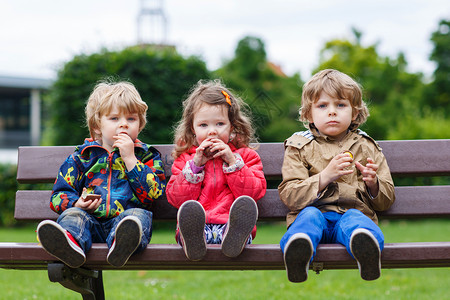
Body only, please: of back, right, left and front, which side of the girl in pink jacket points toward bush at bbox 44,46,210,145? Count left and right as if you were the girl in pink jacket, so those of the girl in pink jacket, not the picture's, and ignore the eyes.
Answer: back

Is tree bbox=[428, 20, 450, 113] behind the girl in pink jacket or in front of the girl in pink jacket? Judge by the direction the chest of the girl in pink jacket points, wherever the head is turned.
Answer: behind

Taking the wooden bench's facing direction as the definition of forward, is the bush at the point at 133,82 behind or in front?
behind

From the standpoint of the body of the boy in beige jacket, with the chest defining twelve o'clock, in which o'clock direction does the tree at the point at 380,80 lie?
The tree is roughly at 6 o'clock from the boy in beige jacket.

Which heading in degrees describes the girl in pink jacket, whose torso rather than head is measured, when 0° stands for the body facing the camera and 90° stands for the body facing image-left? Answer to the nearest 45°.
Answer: approximately 0°

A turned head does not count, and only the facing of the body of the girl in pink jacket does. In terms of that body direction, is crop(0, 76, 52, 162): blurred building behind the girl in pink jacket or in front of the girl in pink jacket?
behind

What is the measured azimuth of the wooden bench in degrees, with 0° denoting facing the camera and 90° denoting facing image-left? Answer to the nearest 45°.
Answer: approximately 0°

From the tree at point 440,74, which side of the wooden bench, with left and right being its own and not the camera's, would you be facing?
back

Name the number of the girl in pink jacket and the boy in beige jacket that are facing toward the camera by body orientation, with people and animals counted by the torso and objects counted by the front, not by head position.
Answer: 2
